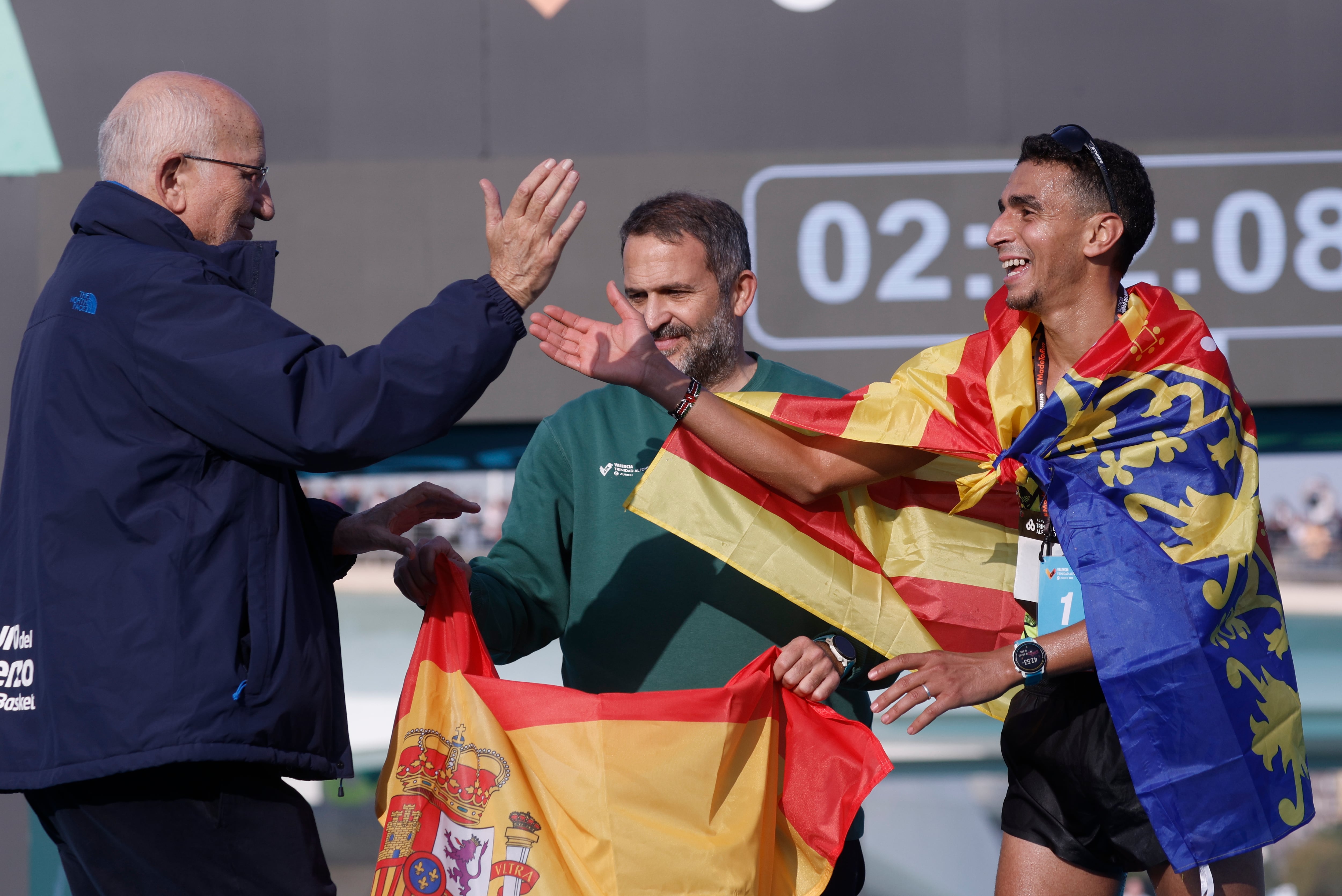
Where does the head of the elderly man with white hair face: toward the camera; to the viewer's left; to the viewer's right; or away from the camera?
to the viewer's right

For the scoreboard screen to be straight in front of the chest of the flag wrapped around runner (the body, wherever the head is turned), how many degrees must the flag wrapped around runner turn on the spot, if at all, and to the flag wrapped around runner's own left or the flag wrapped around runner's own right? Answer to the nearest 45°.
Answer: approximately 135° to the flag wrapped around runner's own right

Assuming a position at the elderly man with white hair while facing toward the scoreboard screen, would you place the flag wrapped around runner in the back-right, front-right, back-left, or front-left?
front-right

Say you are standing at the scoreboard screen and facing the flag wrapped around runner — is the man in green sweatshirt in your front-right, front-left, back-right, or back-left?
front-right

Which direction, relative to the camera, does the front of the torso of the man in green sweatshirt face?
toward the camera

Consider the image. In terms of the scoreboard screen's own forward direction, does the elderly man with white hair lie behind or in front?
in front

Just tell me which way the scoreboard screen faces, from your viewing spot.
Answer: facing the viewer

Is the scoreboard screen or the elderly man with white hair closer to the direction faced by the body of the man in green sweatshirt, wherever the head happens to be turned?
the elderly man with white hair

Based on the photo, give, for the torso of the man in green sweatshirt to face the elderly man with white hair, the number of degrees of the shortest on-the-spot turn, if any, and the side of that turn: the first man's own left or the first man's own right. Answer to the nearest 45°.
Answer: approximately 45° to the first man's own right

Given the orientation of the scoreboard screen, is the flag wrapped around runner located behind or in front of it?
in front

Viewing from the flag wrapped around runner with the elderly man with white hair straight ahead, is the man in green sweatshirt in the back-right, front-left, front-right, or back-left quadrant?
front-right
